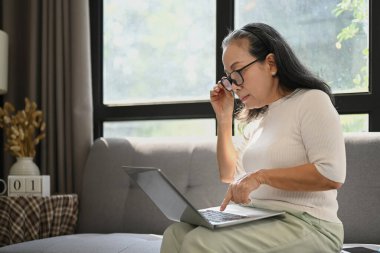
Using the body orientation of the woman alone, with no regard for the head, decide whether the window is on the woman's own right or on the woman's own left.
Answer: on the woman's own right

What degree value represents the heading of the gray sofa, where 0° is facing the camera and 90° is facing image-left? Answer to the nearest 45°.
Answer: approximately 0°

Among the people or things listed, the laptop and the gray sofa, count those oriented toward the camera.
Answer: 1

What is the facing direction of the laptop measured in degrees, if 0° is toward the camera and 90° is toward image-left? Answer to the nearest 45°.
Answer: approximately 225°

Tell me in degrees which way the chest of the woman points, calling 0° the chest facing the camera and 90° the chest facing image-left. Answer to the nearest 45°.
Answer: approximately 45°

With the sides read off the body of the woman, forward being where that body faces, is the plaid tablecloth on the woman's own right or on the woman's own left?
on the woman's own right

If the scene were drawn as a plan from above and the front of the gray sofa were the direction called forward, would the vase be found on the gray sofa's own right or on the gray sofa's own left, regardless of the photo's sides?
on the gray sofa's own right

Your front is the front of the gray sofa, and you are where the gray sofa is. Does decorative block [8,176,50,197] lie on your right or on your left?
on your right
